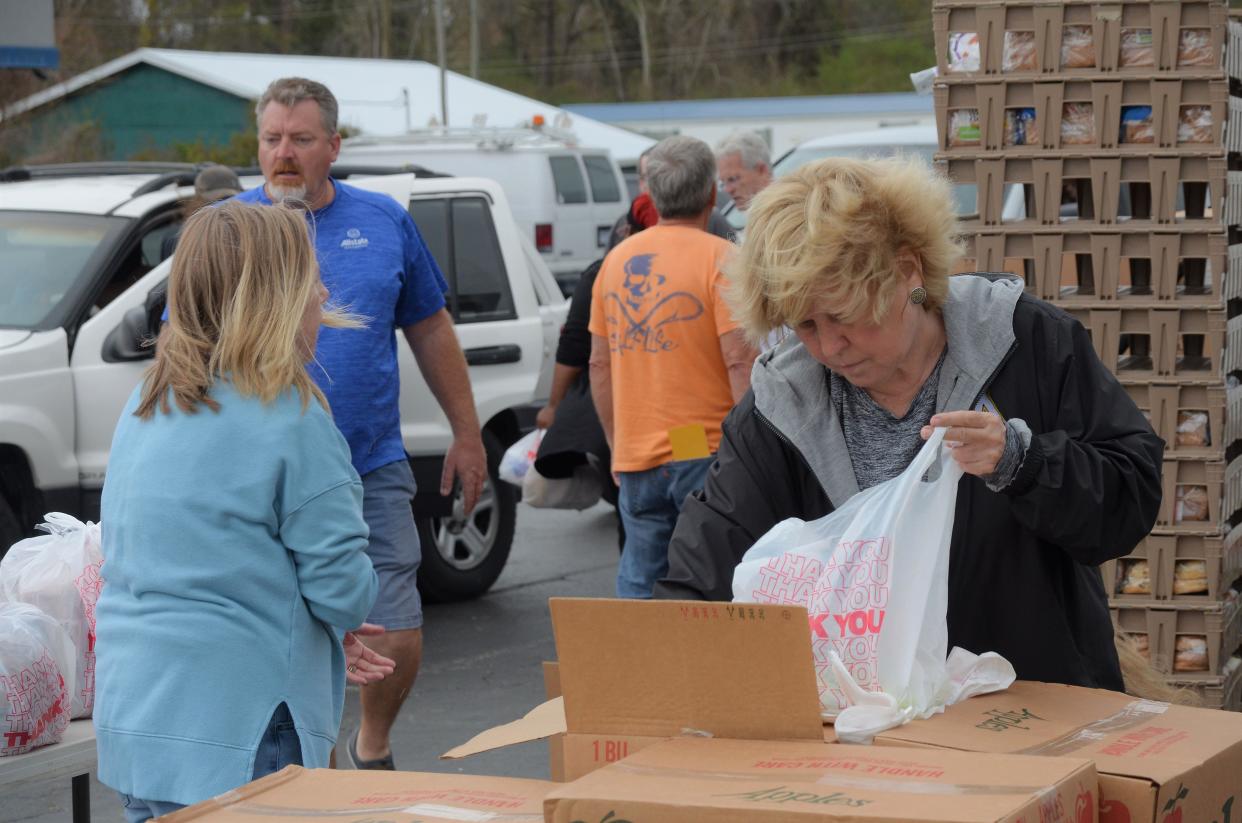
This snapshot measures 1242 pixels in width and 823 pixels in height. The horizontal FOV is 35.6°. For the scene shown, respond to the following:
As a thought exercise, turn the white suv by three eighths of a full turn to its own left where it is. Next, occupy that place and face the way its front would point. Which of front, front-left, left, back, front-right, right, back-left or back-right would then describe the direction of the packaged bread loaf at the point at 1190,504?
front-right

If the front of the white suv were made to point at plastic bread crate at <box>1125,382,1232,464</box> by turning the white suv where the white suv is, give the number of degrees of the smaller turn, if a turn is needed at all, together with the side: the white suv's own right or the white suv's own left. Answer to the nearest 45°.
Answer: approximately 90° to the white suv's own left

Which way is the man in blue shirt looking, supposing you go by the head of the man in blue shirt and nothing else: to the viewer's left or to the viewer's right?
to the viewer's left

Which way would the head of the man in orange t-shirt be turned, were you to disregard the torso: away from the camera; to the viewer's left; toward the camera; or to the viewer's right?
away from the camera

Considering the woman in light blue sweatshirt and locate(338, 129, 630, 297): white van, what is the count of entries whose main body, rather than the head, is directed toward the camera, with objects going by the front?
0

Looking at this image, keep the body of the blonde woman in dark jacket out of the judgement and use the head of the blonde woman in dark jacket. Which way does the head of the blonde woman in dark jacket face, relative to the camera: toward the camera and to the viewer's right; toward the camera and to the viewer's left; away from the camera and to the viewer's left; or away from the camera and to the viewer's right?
toward the camera and to the viewer's left

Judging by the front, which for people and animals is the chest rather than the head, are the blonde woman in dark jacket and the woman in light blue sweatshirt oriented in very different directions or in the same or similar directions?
very different directions

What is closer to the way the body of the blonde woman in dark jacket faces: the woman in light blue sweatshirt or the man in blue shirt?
the woman in light blue sweatshirt

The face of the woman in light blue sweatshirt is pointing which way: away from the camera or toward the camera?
away from the camera

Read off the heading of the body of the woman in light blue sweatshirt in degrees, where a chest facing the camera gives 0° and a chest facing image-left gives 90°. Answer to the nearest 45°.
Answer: approximately 225°

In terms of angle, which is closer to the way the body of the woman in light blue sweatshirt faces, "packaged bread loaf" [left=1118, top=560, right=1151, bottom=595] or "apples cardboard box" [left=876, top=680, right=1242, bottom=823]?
the packaged bread loaf

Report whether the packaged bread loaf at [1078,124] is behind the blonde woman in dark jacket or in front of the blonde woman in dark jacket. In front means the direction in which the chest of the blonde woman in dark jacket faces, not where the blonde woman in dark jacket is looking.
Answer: behind

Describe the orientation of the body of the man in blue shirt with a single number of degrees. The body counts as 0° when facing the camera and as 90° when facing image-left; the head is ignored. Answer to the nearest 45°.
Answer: approximately 45°

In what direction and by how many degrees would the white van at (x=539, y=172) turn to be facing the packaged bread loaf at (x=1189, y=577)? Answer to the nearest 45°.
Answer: approximately 135° to its left

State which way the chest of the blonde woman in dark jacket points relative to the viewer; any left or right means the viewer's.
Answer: facing the viewer and to the left of the viewer
